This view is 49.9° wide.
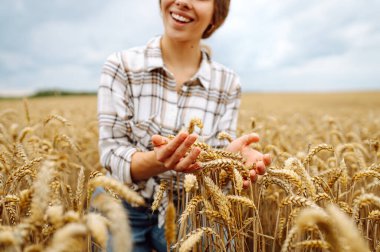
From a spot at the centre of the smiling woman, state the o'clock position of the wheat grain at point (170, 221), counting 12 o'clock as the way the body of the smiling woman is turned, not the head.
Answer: The wheat grain is roughly at 12 o'clock from the smiling woman.

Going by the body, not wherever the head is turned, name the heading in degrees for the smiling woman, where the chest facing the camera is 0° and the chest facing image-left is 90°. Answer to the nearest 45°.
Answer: approximately 0°
